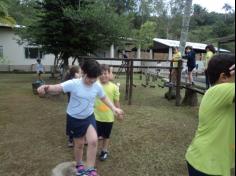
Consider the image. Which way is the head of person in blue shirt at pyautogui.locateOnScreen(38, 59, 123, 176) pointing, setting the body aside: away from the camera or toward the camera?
toward the camera

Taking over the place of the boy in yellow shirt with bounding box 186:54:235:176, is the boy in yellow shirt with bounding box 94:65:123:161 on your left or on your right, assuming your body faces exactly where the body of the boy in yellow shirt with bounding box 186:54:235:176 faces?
on your left
